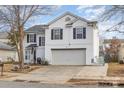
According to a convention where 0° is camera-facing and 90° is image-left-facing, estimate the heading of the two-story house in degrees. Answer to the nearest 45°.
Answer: approximately 0°

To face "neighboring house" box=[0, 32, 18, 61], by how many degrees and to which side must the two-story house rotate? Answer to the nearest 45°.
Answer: approximately 90° to its right

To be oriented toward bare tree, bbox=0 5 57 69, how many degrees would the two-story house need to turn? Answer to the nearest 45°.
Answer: approximately 45° to its right

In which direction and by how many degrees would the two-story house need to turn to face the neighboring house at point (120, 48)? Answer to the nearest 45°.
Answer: approximately 45° to its left

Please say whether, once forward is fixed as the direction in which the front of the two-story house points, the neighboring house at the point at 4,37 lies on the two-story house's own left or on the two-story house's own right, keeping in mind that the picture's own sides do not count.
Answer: on the two-story house's own right
